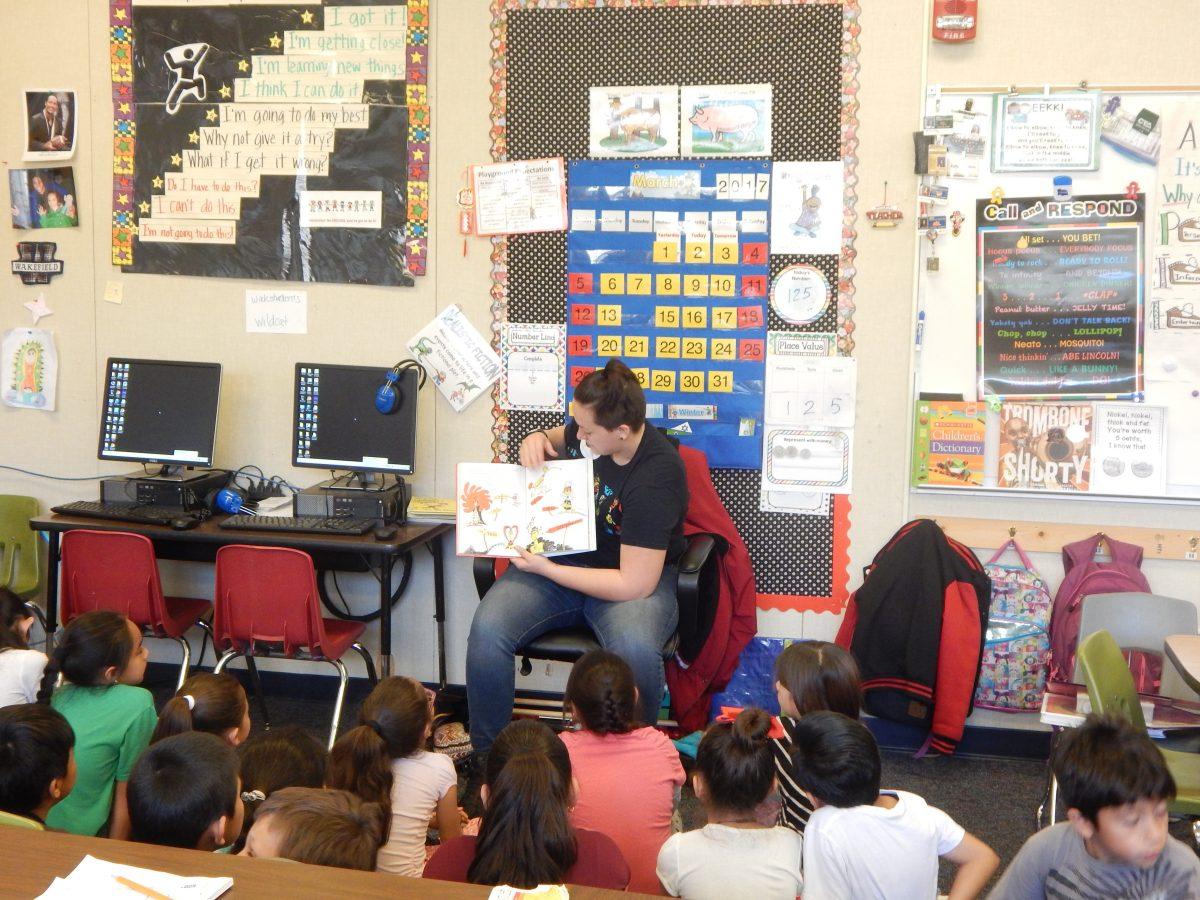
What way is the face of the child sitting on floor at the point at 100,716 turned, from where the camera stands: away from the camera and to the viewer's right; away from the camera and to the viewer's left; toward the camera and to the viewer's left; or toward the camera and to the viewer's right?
away from the camera and to the viewer's right

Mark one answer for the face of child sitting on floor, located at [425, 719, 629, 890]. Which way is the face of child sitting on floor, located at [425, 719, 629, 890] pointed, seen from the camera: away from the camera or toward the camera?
away from the camera

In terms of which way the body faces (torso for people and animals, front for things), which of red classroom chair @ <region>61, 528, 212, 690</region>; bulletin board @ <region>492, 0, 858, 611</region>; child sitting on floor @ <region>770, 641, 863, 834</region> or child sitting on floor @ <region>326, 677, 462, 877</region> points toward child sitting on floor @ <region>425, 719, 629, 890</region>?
the bulletin board

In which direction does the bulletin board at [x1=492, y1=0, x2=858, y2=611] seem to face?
toward the camera

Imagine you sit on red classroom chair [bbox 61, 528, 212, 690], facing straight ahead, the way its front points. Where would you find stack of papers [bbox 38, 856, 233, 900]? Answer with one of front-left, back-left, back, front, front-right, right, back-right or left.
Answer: back-right

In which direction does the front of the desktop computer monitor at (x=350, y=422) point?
toward the camera

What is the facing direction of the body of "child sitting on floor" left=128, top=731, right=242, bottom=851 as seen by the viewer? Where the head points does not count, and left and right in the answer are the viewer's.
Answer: facing away from the viewer and to the right of the viewer

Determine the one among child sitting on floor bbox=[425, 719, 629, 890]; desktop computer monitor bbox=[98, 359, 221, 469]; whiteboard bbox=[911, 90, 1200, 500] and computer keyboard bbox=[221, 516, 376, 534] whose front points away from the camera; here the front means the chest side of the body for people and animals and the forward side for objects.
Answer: the child sitting on floor

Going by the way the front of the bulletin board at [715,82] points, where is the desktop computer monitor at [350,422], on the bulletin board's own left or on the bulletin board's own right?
on the bulletin board's own right

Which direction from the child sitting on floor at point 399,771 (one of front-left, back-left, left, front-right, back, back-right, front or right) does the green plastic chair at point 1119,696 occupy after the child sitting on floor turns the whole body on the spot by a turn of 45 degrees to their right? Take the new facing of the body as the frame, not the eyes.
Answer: front

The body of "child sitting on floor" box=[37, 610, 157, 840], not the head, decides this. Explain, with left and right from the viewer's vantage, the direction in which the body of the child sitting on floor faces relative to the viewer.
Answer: facing away from the viewer and to the right of the viewer

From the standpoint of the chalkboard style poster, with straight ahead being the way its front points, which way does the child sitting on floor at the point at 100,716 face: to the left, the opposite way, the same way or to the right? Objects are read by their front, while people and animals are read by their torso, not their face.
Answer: the opposite way

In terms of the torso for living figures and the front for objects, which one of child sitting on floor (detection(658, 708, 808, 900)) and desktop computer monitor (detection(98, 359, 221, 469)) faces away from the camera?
the child sitting on floor

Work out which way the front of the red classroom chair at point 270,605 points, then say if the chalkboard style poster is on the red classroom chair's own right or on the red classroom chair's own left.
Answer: on the red classroom chair's own right

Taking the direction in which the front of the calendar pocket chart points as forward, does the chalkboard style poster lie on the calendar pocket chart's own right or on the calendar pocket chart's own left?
on the calendar pocket chart's own left

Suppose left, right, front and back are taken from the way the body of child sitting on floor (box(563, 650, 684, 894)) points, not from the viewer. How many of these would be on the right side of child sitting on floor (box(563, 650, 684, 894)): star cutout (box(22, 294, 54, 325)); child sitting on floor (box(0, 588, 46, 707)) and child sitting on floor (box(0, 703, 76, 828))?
0

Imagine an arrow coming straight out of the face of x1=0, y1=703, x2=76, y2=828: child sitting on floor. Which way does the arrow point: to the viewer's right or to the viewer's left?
to the viewer's right
